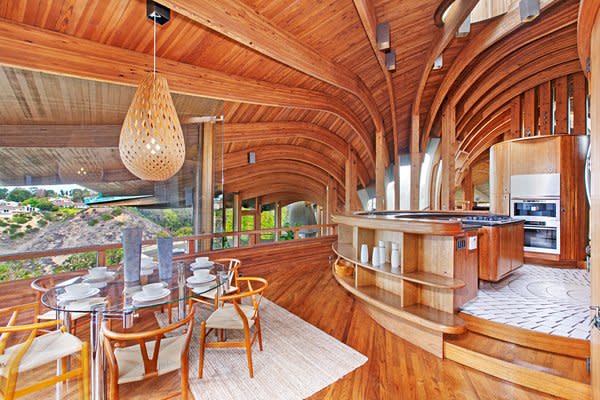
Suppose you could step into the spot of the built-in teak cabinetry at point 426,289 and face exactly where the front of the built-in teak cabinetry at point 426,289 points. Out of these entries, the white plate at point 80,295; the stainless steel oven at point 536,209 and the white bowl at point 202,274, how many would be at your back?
1

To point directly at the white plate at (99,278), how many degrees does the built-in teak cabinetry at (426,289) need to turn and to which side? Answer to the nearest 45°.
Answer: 0° — it already faces it

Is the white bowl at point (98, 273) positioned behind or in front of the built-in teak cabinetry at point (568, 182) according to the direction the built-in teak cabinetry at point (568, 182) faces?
in front

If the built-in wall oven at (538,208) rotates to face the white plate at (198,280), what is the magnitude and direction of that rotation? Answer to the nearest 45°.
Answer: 0° — it already faces it

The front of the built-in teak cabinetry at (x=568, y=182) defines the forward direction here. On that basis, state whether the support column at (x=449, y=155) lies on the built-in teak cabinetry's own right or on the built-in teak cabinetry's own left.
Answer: on the built-in teak cabinetry's own right

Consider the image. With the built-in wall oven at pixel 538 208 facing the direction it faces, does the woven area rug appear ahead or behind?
ahead

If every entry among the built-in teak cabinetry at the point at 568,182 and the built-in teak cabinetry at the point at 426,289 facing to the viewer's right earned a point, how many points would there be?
0

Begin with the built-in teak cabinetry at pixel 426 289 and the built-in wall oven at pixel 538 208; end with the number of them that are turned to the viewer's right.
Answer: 0

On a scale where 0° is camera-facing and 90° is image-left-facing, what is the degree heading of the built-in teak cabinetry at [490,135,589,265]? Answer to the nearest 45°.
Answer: approximately 45°

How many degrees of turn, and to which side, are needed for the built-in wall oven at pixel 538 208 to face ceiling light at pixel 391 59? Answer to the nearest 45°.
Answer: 0° — it already faces it

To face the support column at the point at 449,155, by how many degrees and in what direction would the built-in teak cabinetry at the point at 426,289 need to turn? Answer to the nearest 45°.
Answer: approximately 135° to its right
